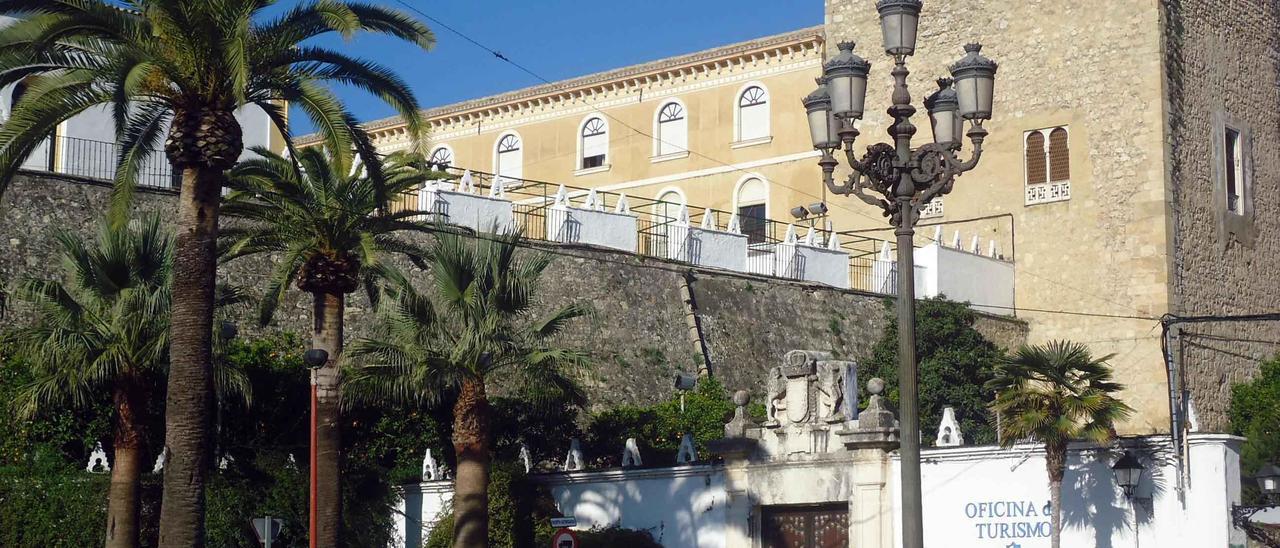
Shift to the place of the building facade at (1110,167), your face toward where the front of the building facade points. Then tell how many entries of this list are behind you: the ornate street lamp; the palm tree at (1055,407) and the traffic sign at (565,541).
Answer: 0

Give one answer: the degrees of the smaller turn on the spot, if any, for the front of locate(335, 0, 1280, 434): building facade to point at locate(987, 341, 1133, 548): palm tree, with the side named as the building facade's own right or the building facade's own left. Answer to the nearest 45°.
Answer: approximately 45° to the building facade's own left

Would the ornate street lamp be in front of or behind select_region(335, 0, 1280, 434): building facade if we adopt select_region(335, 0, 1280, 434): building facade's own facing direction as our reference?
in front

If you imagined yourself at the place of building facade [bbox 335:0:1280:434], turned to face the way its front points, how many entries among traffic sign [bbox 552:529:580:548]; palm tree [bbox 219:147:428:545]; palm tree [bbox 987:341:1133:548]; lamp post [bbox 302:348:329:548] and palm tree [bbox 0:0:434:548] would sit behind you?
0

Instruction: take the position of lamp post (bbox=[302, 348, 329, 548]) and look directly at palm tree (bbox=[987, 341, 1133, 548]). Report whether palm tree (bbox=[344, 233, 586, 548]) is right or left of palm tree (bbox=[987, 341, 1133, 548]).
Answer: left

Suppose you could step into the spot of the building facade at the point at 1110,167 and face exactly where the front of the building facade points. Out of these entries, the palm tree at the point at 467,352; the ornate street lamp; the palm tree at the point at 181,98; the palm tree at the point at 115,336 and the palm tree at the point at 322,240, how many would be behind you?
0

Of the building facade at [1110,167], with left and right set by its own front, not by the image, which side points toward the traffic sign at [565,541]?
front

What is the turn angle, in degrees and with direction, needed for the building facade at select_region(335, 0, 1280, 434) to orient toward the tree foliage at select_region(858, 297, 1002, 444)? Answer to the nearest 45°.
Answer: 0° — it already faces it

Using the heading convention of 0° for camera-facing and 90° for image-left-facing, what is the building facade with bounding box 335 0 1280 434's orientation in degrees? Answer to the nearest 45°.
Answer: approximately 45°

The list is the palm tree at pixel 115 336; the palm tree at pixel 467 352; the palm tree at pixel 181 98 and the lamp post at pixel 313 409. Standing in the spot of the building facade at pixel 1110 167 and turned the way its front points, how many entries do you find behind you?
0

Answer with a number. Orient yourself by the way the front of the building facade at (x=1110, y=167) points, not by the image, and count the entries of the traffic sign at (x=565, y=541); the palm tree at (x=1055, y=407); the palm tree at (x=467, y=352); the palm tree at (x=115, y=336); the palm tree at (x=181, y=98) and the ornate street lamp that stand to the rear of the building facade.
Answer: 0

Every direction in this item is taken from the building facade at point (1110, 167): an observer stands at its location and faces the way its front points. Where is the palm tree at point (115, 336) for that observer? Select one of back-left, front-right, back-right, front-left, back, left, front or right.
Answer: front

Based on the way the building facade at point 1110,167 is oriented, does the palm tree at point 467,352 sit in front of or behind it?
in front

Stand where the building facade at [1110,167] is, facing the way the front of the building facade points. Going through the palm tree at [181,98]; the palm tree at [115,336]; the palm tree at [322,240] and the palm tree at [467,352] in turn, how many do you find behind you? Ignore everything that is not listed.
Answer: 0

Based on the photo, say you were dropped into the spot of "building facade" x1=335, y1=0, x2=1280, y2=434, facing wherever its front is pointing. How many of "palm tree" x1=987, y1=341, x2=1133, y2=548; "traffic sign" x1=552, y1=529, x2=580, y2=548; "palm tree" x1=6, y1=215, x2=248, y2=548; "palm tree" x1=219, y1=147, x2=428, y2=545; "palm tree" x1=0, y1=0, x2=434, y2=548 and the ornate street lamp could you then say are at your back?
0

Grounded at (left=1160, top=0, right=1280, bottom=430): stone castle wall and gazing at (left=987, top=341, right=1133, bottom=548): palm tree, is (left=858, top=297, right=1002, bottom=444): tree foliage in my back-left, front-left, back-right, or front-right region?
front-right

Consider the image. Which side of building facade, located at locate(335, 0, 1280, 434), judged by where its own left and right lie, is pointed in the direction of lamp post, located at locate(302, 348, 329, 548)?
front
